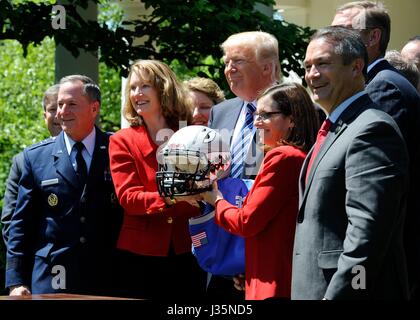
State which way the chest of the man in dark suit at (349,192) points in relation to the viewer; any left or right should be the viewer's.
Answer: facing the viewer and to the left of the viewer

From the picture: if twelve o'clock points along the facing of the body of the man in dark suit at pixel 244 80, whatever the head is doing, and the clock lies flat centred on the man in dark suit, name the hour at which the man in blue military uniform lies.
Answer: The man in blue military uniform is roughly at 2 o'clock from the man in dark suit.

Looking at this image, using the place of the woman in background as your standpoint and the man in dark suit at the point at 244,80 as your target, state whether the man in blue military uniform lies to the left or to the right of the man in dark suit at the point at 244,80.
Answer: right

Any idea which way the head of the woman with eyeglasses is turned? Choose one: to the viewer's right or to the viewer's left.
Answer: to the viewer's left

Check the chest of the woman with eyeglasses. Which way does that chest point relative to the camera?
to the viewer's left

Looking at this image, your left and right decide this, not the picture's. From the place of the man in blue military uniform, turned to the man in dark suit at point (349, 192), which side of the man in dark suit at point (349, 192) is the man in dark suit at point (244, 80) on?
left

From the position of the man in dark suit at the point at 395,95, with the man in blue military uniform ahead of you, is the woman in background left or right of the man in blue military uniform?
right

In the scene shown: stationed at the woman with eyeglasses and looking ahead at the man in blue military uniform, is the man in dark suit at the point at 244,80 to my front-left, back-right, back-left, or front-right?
front-right

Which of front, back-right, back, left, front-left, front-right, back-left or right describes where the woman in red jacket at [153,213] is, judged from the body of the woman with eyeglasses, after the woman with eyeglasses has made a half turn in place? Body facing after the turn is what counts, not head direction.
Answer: back-left

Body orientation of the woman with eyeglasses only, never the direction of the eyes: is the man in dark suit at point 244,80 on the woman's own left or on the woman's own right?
on the woman's own right

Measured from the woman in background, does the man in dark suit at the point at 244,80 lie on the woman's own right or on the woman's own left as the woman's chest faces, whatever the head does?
on the woman's own left

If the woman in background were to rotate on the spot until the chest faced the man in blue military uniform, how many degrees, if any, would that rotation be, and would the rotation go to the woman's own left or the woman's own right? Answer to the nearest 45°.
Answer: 0° — they already face them

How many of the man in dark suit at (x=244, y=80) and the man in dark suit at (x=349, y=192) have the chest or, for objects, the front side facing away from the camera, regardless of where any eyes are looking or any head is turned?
0

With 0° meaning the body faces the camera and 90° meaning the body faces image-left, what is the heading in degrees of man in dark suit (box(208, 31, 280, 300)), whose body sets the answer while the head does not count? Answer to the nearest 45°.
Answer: approximately 45°

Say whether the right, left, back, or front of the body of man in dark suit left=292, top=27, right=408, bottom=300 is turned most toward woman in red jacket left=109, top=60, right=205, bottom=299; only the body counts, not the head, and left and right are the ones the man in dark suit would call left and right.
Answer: right
